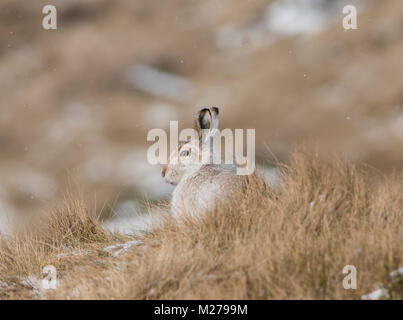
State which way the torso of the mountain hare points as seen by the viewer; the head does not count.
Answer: to the viewer's left

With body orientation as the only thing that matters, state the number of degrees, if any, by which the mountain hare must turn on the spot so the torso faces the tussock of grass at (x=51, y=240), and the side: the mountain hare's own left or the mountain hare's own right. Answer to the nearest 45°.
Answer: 0° — it already faces it
